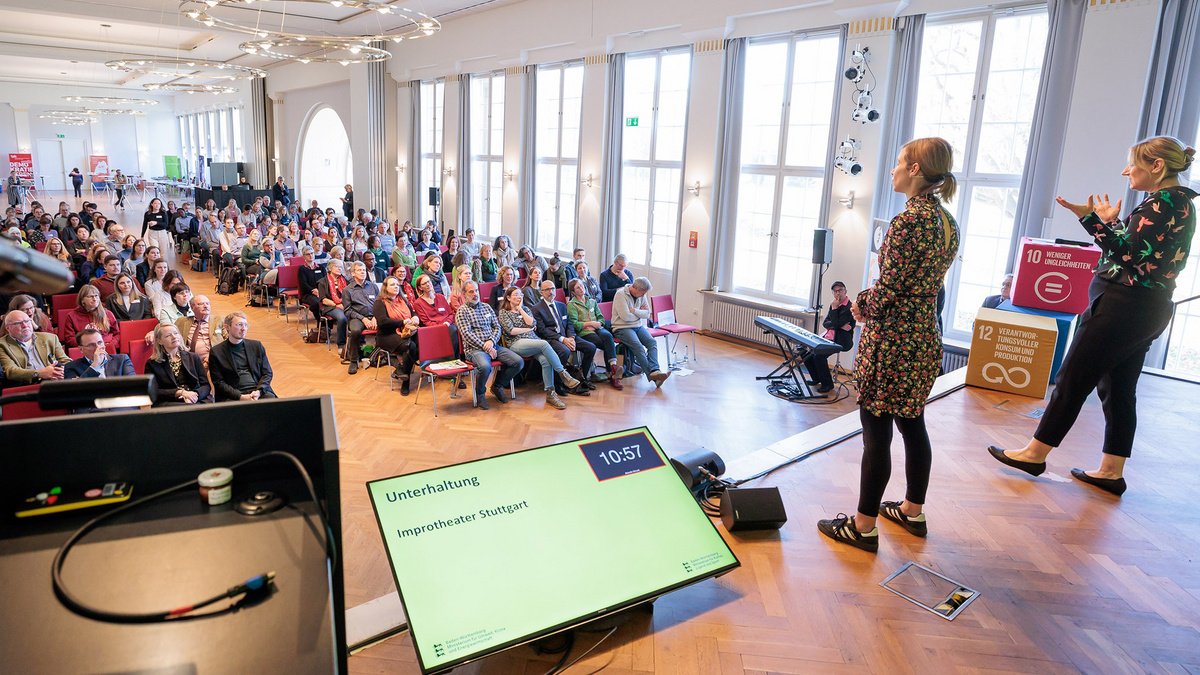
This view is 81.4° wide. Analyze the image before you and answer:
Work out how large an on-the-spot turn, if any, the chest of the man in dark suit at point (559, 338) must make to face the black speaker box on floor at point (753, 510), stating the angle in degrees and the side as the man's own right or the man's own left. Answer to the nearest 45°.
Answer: approximately 45° to the man's own right

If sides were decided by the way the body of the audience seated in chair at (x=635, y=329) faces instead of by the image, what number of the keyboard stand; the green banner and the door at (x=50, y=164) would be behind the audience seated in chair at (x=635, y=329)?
2

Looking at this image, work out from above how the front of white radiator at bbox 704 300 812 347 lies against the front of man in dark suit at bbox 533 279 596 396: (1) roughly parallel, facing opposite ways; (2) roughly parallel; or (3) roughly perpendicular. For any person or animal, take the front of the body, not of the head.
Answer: roughly perpendicular

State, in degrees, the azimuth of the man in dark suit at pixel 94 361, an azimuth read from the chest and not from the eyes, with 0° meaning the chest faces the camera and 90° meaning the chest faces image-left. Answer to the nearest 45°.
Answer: approximately 315°

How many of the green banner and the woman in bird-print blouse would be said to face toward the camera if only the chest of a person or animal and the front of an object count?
1

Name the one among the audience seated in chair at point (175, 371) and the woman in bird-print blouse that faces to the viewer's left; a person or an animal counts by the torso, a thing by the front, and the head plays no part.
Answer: the woman in bird-print blouse

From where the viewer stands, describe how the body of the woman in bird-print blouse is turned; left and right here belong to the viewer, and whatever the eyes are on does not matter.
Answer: facing to the left of the viewer

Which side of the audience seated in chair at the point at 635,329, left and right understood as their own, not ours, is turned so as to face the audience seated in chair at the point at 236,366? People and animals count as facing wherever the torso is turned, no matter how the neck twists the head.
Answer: right

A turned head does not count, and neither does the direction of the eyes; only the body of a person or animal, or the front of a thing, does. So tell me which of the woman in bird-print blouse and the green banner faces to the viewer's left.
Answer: the woman in bird-print blouse

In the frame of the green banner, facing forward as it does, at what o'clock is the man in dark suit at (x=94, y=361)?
The man in dark suit is roughly at 12 o'clock from the green banner.

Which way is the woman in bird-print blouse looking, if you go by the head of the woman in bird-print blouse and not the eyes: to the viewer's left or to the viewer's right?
to the viewer's left
